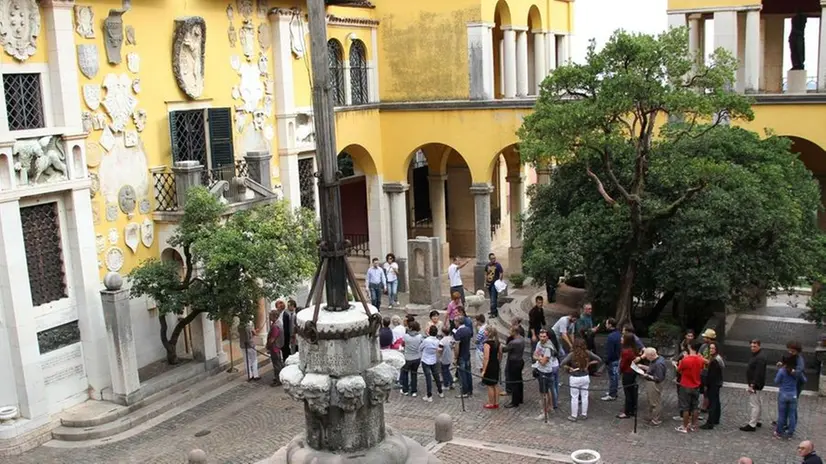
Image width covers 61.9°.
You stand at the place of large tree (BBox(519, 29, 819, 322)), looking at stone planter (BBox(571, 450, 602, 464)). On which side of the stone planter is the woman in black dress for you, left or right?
right

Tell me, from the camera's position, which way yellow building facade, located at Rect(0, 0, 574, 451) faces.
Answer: facing the viewer and to the right of the viewer

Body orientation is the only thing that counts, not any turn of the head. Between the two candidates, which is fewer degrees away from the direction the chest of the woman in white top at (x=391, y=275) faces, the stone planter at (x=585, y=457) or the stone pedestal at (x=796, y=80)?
the stone planter

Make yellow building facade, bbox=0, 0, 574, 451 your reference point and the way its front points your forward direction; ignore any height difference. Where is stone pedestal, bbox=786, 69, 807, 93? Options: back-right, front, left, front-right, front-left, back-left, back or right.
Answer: front-left

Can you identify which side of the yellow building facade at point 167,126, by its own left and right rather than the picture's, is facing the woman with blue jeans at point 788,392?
front

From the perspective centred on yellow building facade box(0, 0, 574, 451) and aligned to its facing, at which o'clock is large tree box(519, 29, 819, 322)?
The large tree is roughly at 11 o'clock from the yellow building facade.

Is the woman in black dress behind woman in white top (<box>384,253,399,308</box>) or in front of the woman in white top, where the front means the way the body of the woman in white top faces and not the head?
in front

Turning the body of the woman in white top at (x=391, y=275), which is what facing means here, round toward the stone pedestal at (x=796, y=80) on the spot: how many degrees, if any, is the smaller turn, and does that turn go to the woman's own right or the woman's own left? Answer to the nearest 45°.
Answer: approximately 90° to the woman's own left

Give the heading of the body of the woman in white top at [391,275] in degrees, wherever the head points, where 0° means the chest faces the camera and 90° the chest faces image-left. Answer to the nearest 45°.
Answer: approximately 0°

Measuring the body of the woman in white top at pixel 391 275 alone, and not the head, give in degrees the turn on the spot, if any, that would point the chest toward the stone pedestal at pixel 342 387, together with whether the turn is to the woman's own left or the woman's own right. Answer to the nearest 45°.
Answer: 0° — they already face it

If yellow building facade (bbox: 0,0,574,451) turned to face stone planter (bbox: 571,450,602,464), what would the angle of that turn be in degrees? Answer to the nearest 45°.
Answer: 0° — it already faces it
